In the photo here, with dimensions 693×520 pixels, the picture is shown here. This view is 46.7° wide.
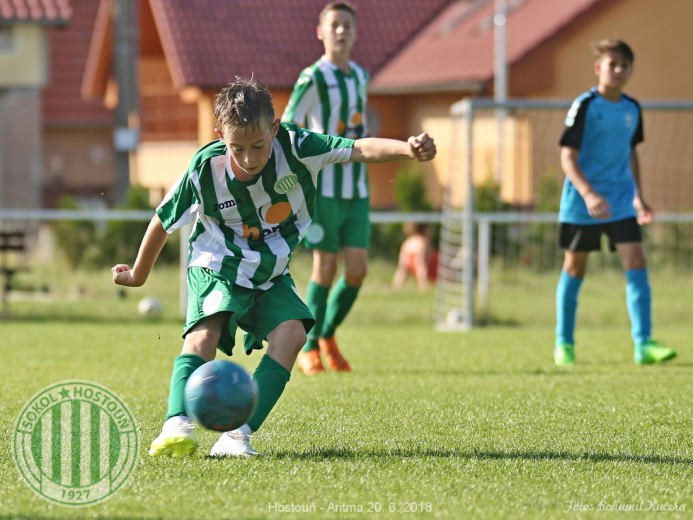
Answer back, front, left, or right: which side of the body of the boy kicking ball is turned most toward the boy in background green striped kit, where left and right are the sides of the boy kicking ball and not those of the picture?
back

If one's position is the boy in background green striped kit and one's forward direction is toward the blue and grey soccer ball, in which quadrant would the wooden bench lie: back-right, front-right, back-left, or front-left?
back-right

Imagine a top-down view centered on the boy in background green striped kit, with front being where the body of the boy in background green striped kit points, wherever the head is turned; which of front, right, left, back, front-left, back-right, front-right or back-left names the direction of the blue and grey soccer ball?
front-right

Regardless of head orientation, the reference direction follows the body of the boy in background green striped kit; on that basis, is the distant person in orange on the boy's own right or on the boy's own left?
on the boy's own left

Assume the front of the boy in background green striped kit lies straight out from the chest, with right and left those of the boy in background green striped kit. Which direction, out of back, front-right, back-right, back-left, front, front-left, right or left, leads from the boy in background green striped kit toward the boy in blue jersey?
front-left

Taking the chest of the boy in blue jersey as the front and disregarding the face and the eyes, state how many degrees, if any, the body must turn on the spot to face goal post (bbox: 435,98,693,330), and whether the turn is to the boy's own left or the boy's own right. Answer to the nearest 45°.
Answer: approximately 135° to the boy's own left

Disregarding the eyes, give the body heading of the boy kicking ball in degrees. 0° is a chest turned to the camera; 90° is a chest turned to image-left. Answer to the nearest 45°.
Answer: approximately 0°

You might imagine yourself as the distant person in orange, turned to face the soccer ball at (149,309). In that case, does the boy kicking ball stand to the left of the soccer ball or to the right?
left
